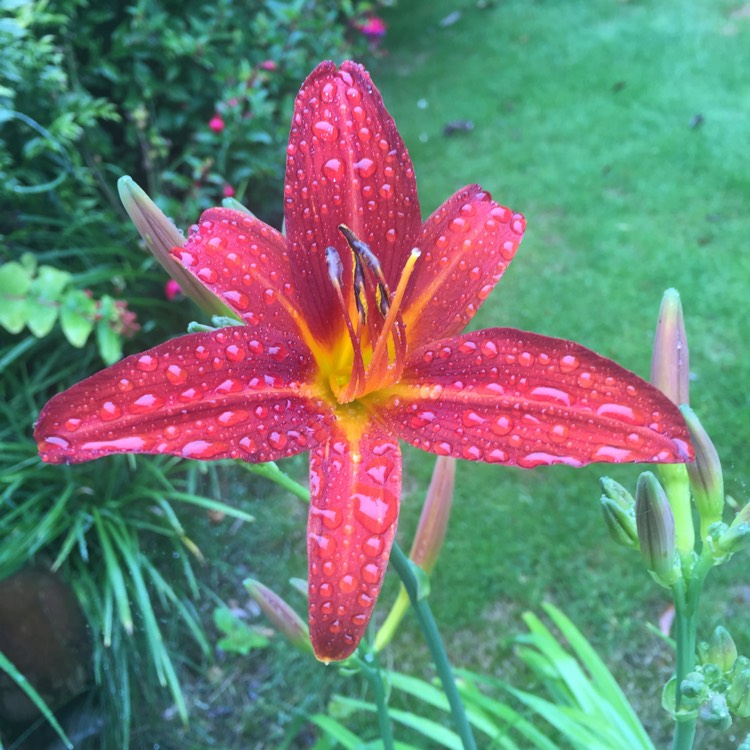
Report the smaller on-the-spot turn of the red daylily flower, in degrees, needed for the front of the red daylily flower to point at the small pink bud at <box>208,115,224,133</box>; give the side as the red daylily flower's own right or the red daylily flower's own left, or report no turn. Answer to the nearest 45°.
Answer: approximately 180°

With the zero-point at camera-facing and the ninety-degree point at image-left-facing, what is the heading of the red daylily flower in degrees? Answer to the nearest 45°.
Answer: approximately 0°

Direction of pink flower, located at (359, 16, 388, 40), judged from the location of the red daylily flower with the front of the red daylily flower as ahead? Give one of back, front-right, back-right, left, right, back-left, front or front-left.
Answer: back
